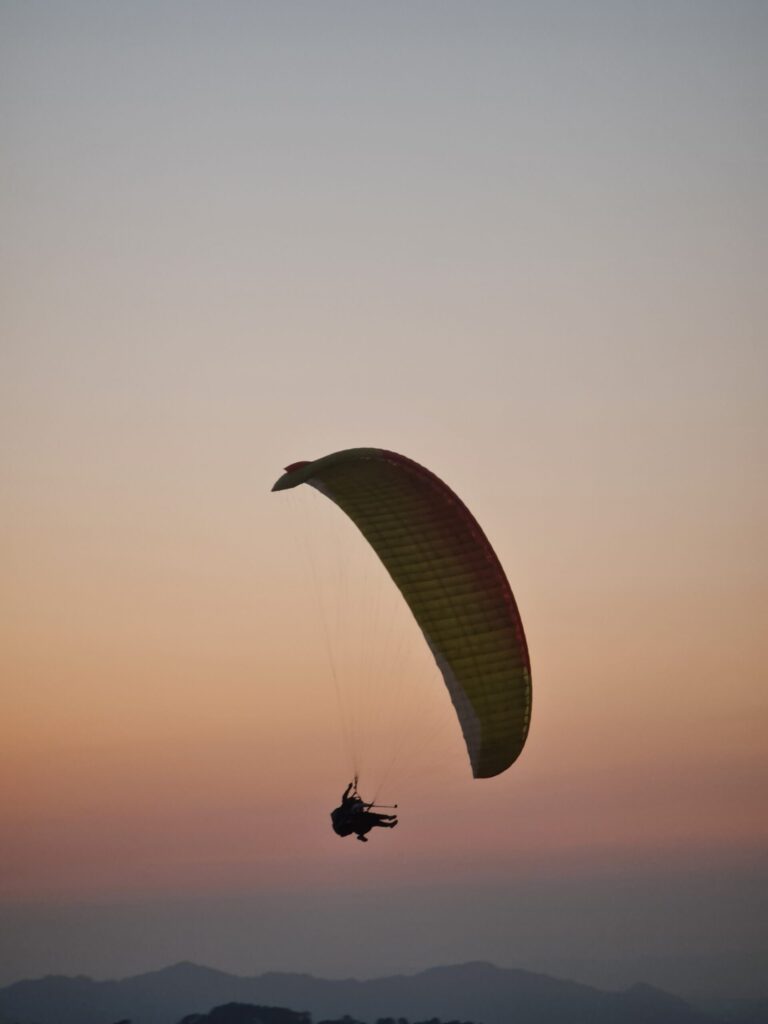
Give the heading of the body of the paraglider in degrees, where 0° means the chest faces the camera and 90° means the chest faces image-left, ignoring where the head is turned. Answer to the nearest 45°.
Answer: approximately 270°
